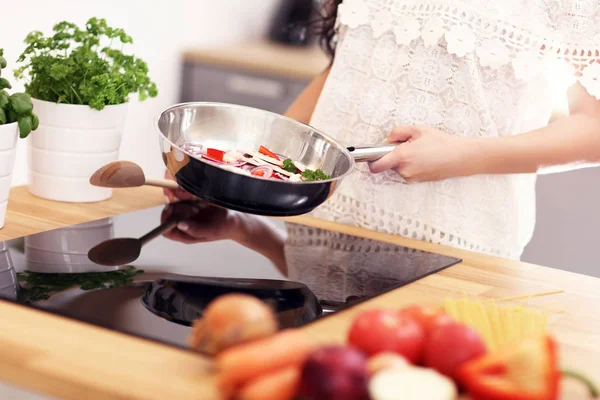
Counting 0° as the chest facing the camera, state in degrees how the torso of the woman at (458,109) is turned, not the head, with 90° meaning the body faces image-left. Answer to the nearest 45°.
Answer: approximately 45°

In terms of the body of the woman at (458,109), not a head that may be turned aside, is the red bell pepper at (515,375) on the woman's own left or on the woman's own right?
on the woman's own left
